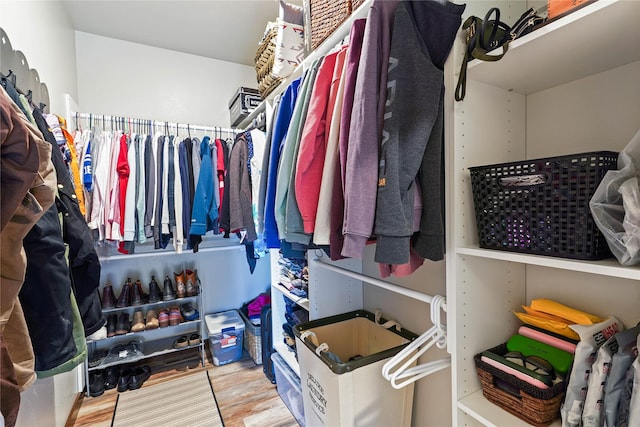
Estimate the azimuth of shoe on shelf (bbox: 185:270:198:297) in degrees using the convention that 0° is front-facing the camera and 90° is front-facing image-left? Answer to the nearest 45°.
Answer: approximately 0°

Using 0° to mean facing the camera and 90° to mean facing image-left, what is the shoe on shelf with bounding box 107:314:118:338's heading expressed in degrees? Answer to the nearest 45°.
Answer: approximately 0°

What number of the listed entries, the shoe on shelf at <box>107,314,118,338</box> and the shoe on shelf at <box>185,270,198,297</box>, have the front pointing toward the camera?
2

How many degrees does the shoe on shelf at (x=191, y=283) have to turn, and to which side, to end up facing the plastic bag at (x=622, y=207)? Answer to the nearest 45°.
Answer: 0° — it already faces it
